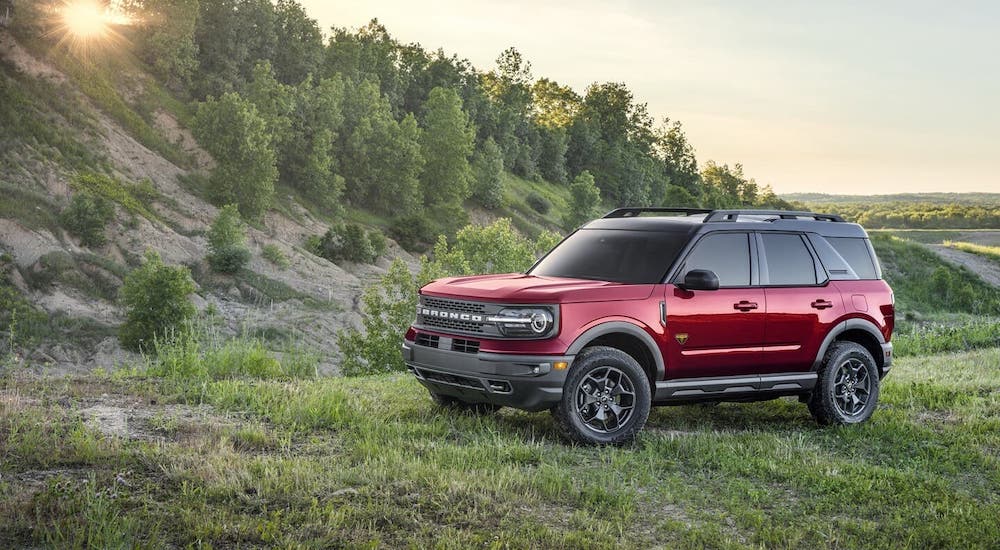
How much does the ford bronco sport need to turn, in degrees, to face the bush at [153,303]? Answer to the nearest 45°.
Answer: approximately 90° to its right

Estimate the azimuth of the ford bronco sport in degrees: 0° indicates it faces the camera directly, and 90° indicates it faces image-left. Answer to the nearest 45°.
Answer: approximately 45°

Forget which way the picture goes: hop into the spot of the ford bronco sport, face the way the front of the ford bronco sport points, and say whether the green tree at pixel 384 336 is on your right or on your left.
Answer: on your right
